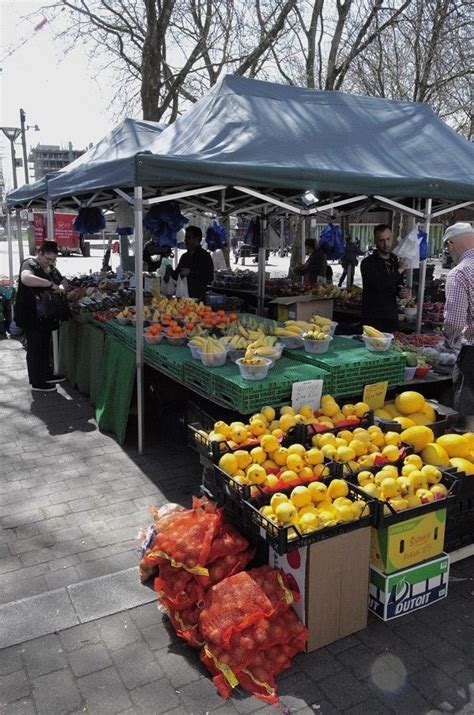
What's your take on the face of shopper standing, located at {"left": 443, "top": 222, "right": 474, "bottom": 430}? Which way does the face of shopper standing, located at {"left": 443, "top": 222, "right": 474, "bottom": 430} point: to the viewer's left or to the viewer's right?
to the viewer's left

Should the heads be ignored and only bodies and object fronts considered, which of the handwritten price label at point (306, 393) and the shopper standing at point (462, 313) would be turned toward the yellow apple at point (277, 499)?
the handwritten price label

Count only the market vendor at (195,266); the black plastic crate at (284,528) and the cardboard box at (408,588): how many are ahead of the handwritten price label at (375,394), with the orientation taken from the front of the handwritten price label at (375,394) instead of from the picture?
2

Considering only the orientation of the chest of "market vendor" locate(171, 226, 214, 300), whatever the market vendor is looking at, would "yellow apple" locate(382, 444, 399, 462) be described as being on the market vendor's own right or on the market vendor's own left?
on the market vendor's own left

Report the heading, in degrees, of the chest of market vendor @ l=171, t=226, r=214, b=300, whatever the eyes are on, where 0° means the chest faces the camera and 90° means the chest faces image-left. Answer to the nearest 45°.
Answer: approximately 45°
